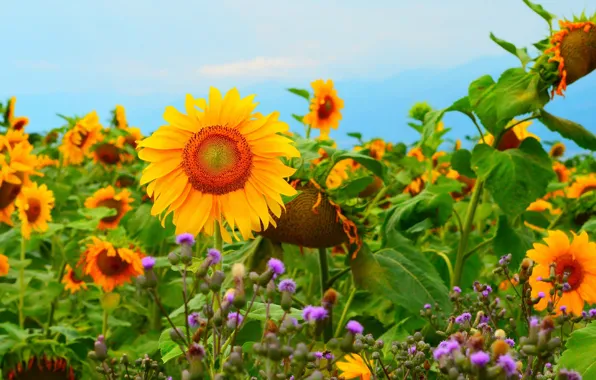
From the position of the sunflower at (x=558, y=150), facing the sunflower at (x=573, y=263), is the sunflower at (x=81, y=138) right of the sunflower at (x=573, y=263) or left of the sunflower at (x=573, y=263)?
right

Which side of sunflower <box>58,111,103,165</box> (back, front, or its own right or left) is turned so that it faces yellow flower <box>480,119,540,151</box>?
left

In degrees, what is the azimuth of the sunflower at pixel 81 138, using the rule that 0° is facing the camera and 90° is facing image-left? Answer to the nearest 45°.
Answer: approximately 45°

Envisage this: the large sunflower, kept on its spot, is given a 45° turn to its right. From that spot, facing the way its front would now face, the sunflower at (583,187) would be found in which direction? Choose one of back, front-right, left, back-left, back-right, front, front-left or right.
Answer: back

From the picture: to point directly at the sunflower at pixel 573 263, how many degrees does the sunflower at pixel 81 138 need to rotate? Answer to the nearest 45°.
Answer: approximately 45° to its left

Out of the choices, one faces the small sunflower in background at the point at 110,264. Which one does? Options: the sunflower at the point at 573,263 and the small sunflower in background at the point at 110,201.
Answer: the small sunflower in background at the point at 110,201

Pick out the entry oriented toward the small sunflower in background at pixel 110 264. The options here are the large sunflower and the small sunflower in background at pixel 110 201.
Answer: the small sunflower in background at pixel 110 201

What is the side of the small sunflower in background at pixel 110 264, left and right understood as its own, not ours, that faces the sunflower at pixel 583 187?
left
